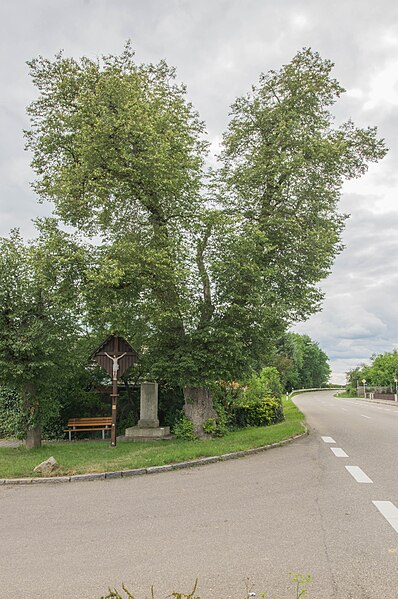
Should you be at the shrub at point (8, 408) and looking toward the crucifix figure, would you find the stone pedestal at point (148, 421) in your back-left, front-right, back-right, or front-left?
front-left

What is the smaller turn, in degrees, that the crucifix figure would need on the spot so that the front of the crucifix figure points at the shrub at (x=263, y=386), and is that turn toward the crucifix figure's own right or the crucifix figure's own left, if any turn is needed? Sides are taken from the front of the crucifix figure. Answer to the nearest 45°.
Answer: approximately 135° to the crucifix figure's own left

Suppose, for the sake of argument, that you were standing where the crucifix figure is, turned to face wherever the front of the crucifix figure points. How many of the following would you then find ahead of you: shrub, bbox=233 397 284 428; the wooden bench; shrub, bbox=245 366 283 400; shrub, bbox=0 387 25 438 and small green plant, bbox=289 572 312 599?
1

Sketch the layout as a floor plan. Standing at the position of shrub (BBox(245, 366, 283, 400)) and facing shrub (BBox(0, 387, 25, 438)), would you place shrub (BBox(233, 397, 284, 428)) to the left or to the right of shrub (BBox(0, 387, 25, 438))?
left

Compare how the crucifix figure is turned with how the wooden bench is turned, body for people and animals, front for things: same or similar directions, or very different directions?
same or similar directions

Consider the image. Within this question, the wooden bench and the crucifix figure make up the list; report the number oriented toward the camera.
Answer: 2

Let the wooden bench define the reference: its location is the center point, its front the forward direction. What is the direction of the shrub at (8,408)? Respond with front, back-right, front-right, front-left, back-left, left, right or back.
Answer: back-right

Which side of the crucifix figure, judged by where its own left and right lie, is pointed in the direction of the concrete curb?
front

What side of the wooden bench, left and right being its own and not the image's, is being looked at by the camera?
front

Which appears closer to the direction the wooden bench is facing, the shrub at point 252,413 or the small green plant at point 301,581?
the small green plant

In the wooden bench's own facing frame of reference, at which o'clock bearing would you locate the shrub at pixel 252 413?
The shrub is roughly at 9 o'clock from the wooden bench.

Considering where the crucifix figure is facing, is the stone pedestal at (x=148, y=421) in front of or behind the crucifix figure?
behind

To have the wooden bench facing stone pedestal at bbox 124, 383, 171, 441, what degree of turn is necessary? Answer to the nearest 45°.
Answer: approximately 90° to its left

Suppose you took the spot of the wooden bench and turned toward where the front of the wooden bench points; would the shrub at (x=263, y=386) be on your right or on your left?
on your left

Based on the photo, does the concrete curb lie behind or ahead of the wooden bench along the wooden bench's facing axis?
ahead

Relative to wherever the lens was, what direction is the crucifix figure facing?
facing the viewer
